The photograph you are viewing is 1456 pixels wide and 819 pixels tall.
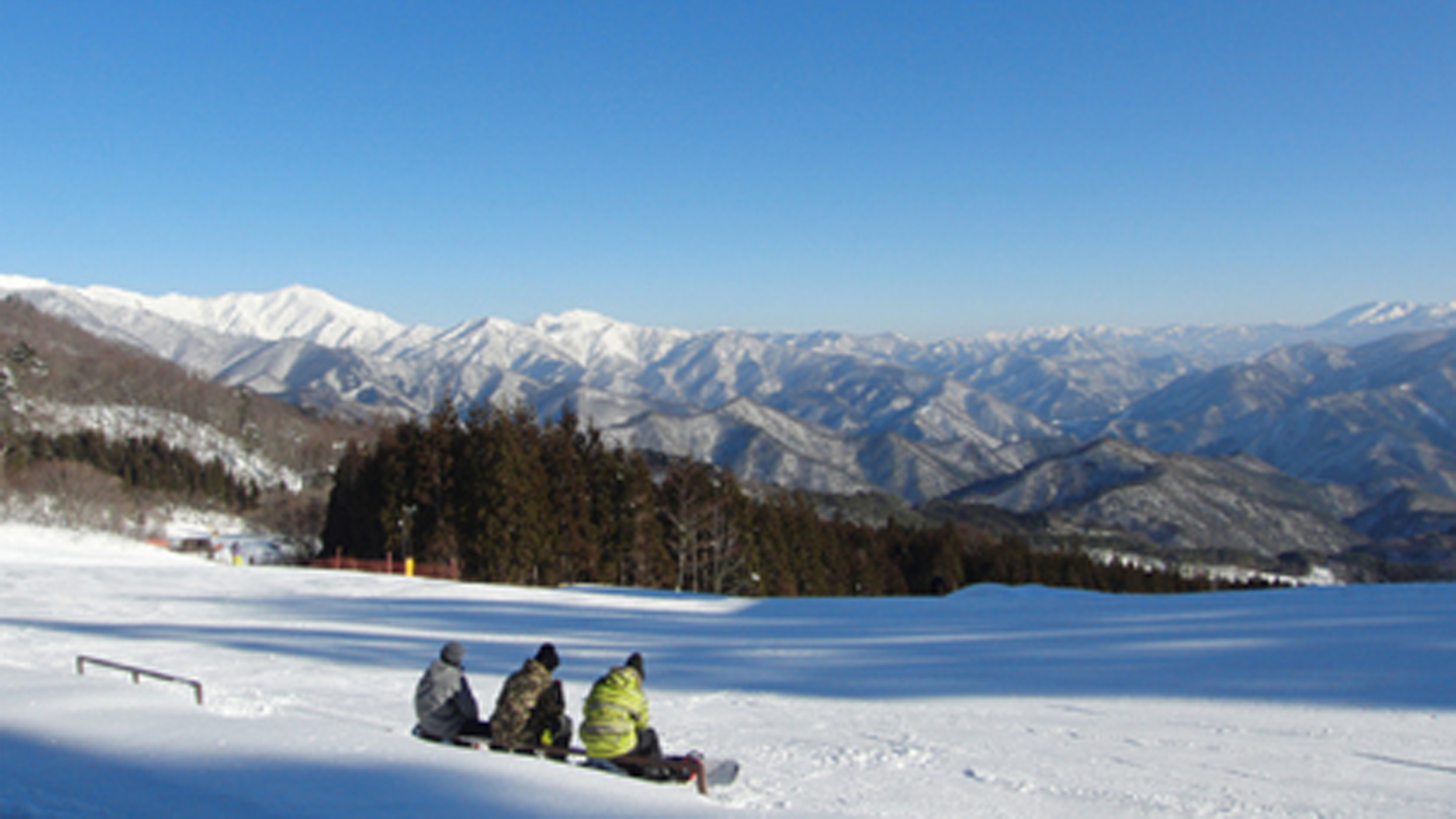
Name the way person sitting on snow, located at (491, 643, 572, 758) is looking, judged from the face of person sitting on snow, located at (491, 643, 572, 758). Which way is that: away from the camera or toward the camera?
away from the camera

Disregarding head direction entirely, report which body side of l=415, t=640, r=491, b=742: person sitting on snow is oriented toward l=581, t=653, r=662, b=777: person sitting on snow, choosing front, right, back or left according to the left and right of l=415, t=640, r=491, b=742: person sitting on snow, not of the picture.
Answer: right

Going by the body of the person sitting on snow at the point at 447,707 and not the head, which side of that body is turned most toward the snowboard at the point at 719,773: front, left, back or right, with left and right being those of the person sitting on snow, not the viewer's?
right

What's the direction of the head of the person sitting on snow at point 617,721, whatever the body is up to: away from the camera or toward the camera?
away from the camera

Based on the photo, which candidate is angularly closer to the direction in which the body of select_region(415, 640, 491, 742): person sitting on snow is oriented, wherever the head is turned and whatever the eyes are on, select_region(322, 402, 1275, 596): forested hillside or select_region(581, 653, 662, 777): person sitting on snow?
the forested hillside

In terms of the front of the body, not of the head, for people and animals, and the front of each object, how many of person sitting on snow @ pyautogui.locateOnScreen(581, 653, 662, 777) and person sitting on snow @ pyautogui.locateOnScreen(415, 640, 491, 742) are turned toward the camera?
0

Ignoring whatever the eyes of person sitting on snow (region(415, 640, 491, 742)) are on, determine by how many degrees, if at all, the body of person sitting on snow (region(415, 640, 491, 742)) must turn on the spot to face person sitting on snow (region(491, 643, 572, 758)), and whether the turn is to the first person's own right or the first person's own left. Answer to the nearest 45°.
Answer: approximately 90° to the first person's own right

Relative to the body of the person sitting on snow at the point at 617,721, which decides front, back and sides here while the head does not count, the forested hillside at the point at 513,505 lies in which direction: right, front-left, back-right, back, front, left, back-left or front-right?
front-left

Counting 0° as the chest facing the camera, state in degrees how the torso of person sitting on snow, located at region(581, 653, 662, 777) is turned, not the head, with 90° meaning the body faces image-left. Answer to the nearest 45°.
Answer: approximately 225°

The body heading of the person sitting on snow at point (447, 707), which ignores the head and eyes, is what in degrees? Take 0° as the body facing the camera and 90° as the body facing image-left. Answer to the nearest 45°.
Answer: approximately 225°
